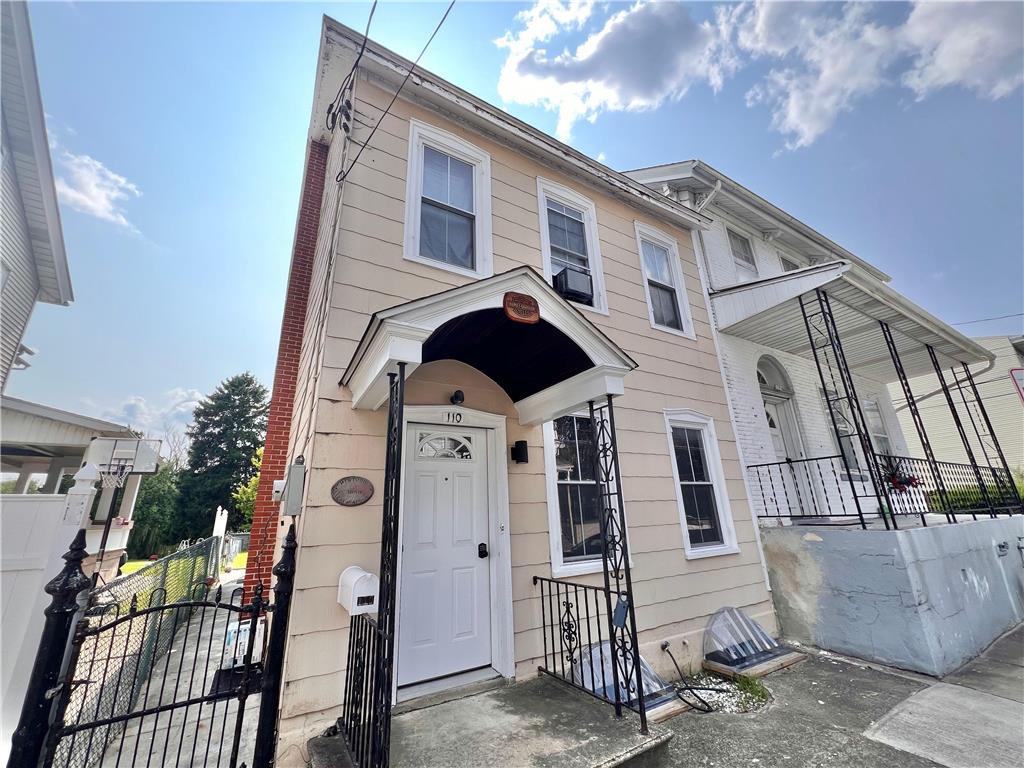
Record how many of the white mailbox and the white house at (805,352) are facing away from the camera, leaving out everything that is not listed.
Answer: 0

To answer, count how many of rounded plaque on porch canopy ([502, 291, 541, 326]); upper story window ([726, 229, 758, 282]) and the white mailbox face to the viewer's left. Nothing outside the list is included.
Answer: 0

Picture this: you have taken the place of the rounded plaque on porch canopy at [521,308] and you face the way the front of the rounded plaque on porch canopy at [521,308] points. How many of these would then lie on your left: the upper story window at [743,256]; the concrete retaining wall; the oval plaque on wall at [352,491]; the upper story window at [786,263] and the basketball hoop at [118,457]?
3

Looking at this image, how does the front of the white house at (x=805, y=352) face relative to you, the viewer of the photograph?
facing the viewer and to the right of the viewer

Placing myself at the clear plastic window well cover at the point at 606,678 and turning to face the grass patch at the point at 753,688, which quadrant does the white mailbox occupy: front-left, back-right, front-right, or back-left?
back-right

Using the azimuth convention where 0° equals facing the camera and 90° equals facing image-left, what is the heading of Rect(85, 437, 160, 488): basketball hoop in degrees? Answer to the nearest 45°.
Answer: approximately 45°

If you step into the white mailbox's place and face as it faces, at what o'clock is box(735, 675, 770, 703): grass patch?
The grass patch is roughly at 10 o'clock from the white mailbox.

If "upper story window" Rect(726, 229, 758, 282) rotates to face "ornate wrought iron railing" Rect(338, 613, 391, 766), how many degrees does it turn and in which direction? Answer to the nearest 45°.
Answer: approximately 45° to its right

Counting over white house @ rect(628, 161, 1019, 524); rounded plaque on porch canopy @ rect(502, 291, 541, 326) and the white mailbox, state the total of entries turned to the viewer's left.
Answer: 0

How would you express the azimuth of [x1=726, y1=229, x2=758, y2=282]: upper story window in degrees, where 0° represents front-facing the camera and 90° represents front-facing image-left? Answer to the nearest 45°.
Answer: approximately 315°
